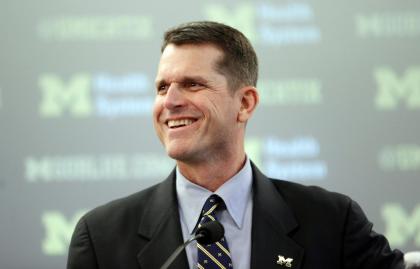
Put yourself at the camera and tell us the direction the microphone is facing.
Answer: facing away from the viewer and to the right of the viewer
